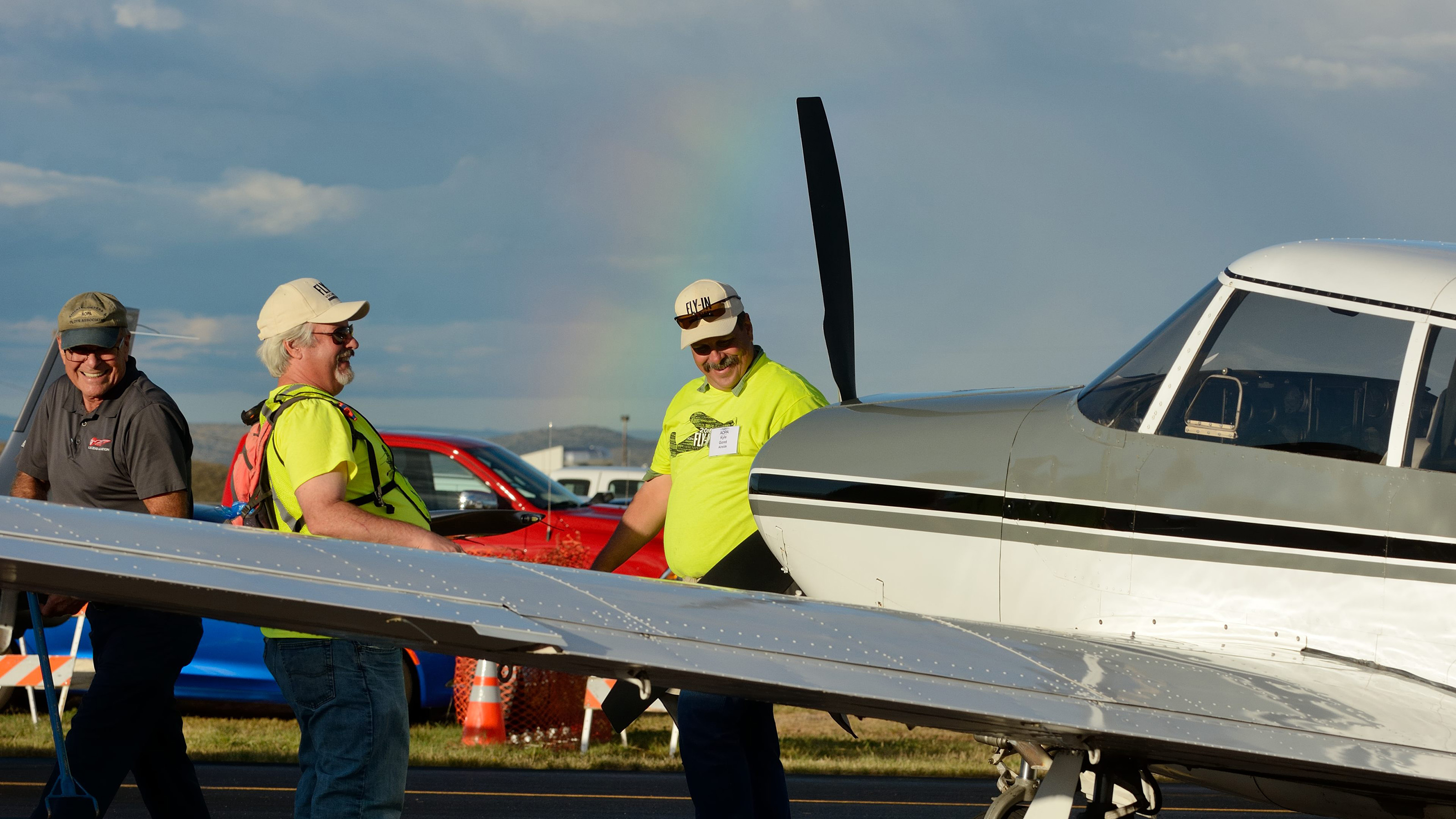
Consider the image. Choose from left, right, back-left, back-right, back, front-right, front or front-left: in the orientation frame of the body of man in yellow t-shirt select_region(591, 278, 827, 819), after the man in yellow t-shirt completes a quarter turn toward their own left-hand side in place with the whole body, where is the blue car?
back

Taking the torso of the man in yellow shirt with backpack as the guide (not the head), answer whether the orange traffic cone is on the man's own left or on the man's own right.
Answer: on the man's own left

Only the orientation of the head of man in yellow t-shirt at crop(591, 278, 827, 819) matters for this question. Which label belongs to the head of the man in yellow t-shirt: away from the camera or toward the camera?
toward the camera

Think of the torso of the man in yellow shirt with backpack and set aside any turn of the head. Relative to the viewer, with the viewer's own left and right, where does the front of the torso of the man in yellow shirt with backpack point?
facing to the right of the viewer

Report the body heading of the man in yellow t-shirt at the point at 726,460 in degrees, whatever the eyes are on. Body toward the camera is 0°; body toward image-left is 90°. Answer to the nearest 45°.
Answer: approximately 45°

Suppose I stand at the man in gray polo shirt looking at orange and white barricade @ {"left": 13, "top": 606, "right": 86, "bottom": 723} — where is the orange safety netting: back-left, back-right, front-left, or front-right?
front-right

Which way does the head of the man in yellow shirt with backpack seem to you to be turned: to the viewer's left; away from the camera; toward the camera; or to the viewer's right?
to the viewer's right

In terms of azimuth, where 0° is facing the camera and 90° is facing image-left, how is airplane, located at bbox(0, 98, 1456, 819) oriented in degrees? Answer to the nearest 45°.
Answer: approximately 135°

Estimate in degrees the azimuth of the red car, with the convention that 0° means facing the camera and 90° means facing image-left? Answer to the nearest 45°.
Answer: approximately 315°

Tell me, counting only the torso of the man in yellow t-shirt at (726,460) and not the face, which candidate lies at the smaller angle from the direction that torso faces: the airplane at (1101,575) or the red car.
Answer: the airplane
